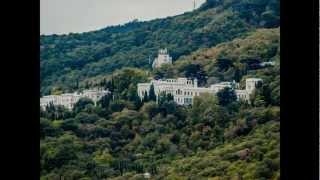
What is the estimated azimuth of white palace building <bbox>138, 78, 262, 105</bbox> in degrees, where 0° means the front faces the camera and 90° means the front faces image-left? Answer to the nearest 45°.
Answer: approximately 0°
